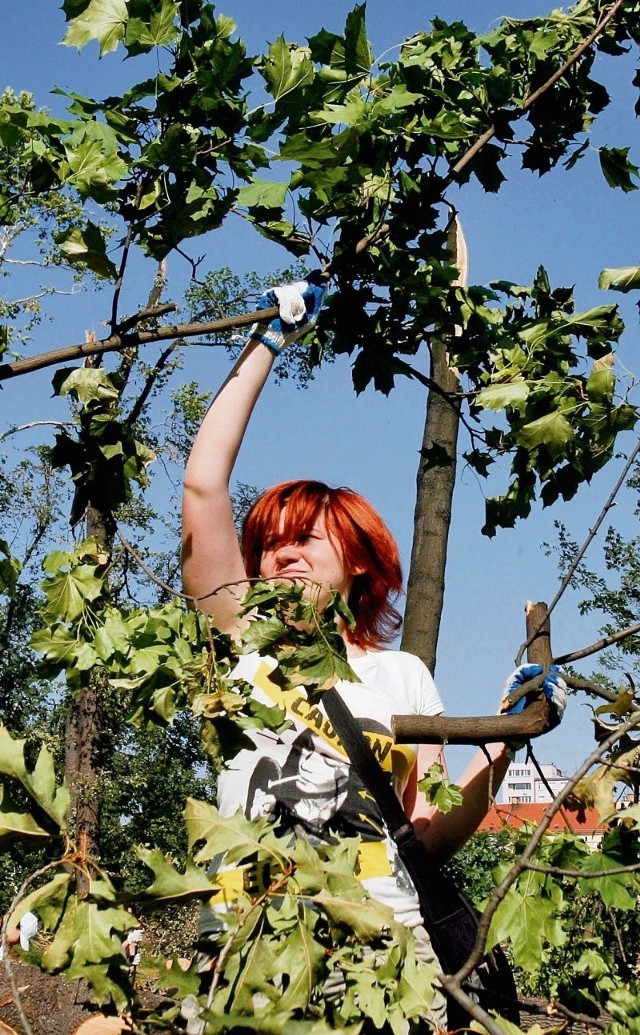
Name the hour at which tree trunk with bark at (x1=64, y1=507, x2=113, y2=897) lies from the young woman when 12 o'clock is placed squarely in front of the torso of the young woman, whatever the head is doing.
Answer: The tree trunk with bark is roughly at 4 o'clock from the young woman.

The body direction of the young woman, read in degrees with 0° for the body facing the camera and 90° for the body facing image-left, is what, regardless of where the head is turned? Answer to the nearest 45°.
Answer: approximately 45°

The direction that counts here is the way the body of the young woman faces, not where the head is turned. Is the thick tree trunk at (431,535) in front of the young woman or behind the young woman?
behind
